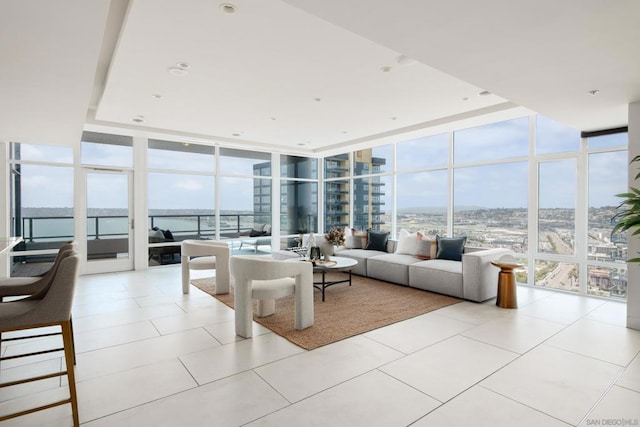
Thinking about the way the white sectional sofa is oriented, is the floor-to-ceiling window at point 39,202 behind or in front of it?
in front

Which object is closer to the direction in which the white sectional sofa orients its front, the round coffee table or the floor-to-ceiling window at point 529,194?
the round coffee table

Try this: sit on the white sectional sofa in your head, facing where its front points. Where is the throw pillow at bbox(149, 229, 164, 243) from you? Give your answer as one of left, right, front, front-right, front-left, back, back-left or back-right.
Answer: front-right

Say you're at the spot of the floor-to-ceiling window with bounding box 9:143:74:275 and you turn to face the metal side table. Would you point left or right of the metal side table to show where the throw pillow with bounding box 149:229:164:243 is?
left

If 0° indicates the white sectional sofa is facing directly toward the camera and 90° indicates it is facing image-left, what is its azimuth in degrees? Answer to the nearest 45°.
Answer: approximately 45°

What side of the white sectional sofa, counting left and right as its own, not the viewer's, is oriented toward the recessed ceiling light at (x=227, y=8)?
front

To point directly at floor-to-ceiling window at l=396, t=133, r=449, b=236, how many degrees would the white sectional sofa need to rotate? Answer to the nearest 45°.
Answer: approximately 135° to its right

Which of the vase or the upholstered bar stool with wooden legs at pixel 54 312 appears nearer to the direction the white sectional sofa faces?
the upholstered bar stool with wooden legs

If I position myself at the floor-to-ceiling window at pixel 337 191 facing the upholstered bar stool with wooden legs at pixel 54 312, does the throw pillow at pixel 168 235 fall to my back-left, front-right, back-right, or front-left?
front-right

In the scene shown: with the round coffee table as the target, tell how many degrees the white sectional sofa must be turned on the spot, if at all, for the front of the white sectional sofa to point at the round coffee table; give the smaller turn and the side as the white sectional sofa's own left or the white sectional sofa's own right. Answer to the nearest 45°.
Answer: approximately 45° to the white sectional sofa's own right

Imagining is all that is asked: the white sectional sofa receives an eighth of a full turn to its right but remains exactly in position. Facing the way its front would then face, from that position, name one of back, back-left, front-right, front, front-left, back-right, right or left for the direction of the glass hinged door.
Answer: front

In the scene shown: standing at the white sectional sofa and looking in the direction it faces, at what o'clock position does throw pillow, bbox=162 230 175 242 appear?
The throw pillow is roughly at 2 o'clock from the white sectional sofa.

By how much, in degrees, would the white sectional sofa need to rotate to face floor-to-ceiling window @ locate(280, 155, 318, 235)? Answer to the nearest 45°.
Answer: approximately 90° to its right

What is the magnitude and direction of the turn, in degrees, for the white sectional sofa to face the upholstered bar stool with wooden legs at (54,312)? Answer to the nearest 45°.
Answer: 0° — it already faces it

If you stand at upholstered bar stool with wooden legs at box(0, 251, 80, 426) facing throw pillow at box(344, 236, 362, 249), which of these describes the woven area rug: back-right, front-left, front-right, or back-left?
front-right

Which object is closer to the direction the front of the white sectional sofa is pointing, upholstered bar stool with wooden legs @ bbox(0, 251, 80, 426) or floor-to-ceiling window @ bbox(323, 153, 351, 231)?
the upholstered bar stool with wooden legs

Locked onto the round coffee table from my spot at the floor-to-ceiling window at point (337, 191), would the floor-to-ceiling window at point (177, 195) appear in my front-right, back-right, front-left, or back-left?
front-right
